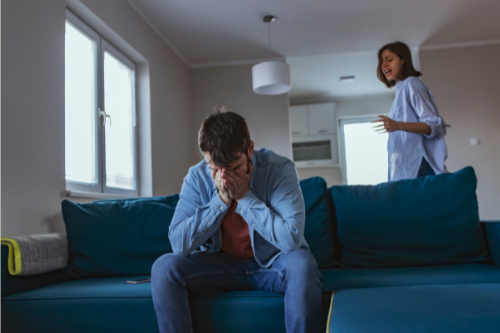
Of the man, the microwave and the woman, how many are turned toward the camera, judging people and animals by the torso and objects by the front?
2

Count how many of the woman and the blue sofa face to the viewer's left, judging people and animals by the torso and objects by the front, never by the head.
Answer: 1

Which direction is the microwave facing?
toward the camera

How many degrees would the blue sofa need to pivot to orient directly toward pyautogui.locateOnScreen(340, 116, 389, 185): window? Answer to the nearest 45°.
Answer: approximately 180°

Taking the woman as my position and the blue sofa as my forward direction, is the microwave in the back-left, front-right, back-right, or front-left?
back-right

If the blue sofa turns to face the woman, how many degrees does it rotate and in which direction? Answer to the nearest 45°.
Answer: approximately 135° to its left

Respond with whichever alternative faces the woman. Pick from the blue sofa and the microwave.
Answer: the microwave

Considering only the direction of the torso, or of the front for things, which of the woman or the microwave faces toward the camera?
the microwave

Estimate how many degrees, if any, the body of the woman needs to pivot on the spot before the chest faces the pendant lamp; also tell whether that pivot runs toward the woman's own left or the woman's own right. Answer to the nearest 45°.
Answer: approximately 45° to the woman's own right

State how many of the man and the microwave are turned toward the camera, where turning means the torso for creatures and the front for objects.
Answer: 2

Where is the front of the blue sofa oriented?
toward the camera

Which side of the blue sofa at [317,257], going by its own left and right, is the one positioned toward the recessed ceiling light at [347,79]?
back

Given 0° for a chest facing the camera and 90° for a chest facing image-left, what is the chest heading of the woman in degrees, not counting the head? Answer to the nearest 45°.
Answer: approximately 90°

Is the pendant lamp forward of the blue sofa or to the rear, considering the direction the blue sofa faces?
to the rear

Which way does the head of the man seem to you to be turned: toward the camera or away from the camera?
toward the camera

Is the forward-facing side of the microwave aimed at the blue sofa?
yes

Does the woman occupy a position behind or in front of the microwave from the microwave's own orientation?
in front

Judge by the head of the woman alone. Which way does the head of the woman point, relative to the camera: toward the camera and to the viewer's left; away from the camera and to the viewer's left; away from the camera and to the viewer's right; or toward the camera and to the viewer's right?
toward the camera and to the viewer's left
